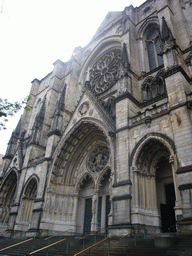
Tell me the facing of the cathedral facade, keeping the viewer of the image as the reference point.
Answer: facing the viewer and to the left of the viewer
